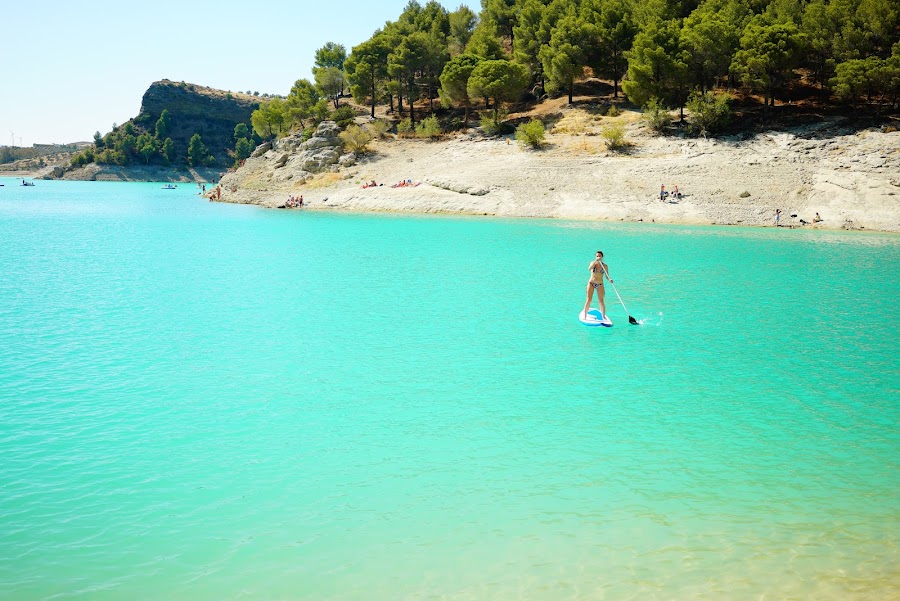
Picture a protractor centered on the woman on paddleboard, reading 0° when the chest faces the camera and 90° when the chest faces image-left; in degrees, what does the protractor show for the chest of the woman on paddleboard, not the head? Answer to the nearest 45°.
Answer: approximately 0°
